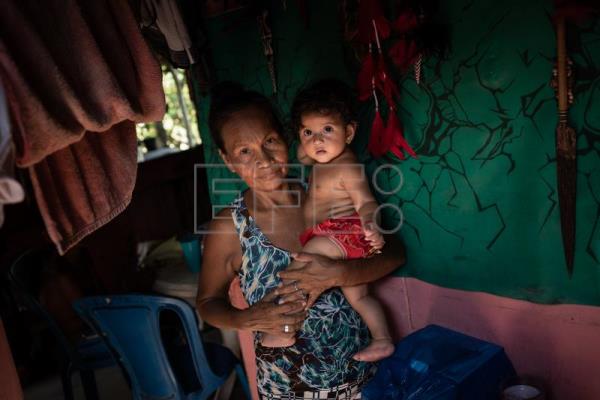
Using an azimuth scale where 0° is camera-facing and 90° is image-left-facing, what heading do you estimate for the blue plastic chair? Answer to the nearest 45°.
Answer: approximately 225°

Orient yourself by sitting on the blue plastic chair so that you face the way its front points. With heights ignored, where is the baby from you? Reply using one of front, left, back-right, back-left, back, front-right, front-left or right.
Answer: right

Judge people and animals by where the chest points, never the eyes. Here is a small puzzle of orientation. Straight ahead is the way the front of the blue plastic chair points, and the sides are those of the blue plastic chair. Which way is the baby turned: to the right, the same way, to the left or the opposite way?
the opposite way

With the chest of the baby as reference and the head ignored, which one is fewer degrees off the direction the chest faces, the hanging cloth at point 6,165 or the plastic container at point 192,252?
the hanging cloth

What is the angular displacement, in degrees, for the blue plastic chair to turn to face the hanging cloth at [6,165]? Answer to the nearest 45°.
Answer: approximately 135° to its right

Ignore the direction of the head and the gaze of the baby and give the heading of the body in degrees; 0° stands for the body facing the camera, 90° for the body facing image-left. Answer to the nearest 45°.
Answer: approximately 45°

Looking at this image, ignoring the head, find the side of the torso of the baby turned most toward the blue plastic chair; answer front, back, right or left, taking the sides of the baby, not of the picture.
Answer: right

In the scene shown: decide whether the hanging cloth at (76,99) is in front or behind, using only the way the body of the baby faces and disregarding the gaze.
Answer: in front

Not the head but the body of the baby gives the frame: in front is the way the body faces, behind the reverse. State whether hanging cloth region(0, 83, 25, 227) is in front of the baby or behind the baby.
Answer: in front
